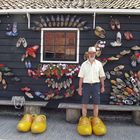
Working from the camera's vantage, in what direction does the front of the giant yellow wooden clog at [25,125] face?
facing the viewer and to the left of the viewer

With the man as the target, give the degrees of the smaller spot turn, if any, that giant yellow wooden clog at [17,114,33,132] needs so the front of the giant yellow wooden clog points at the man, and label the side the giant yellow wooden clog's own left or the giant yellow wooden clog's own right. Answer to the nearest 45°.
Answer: approximately 135° to the giant yellow wooden clog's own left

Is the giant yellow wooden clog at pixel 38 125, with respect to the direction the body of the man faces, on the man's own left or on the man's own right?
on the man's own right

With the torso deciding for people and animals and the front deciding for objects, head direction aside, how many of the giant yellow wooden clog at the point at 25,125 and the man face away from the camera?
0

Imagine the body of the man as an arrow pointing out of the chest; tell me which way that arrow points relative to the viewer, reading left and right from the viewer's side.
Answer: facing the viewer
